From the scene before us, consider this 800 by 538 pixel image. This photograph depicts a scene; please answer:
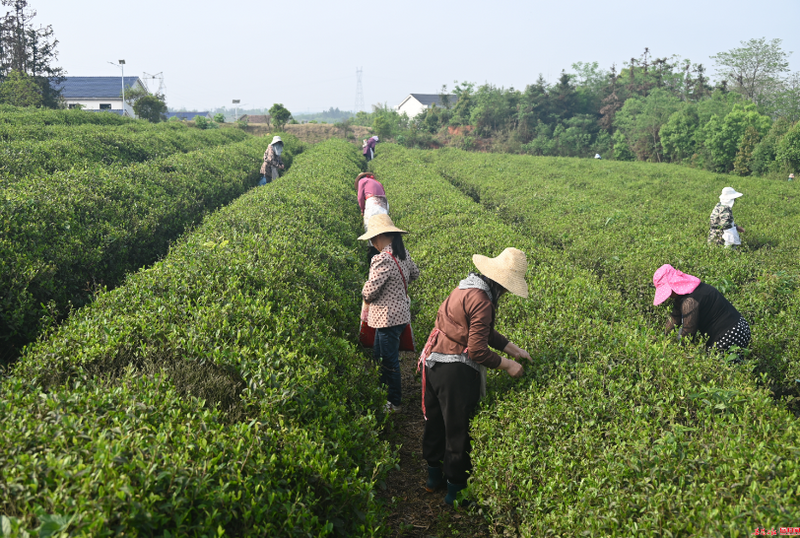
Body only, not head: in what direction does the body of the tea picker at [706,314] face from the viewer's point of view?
to the viewer's left

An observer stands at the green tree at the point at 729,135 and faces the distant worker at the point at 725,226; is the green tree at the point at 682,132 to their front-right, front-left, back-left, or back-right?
back-right
